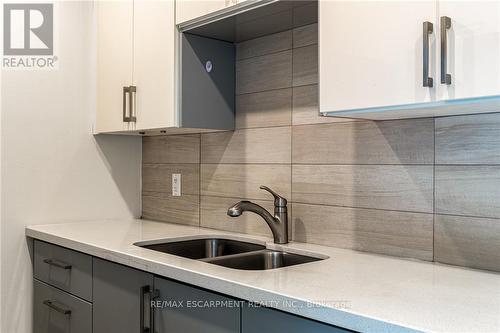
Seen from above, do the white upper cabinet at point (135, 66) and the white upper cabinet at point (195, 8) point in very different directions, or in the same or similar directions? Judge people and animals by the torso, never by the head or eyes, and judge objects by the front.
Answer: same or similar directions

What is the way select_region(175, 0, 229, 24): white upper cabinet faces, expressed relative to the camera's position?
facing the viewer and to the left of the viewer

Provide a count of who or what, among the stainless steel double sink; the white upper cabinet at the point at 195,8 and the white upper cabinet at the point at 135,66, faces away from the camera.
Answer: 0

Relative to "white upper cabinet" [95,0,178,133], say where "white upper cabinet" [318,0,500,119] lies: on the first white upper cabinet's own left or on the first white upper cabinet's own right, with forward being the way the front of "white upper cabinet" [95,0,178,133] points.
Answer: on the first white upper cabinet's own left

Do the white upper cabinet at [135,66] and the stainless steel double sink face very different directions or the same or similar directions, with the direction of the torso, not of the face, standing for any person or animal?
same or similar directions

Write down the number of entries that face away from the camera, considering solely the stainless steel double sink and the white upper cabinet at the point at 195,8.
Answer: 0

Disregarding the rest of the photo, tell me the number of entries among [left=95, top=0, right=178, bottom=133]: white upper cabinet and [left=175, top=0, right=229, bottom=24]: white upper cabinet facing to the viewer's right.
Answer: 0

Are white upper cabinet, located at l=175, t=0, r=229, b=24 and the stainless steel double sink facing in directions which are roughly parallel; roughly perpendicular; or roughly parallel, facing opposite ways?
roughly parallel
